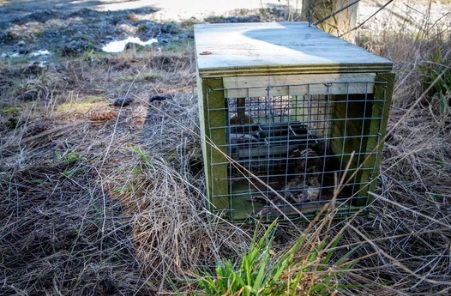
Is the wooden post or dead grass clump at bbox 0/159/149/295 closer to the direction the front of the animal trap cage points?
the dead grass clump

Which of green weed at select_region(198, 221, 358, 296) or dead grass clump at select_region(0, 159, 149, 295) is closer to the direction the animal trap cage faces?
the green weed

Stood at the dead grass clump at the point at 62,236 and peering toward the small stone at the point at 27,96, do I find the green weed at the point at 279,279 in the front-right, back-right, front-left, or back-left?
back-right

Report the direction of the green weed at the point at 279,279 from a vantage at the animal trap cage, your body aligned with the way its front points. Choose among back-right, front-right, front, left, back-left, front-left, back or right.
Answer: front

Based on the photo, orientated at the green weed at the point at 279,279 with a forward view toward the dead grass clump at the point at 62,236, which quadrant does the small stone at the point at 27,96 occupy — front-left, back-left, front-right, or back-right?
front-right

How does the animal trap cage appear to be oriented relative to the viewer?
toward the camera

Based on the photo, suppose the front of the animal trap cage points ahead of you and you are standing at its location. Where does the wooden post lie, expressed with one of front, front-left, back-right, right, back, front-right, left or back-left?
back

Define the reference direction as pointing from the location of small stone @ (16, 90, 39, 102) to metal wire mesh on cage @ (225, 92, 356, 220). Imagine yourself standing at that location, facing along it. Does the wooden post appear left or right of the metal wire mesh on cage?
left

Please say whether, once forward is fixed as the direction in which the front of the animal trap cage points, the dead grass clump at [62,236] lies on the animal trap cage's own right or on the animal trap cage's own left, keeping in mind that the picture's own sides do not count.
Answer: on the animal trap cage's own right
